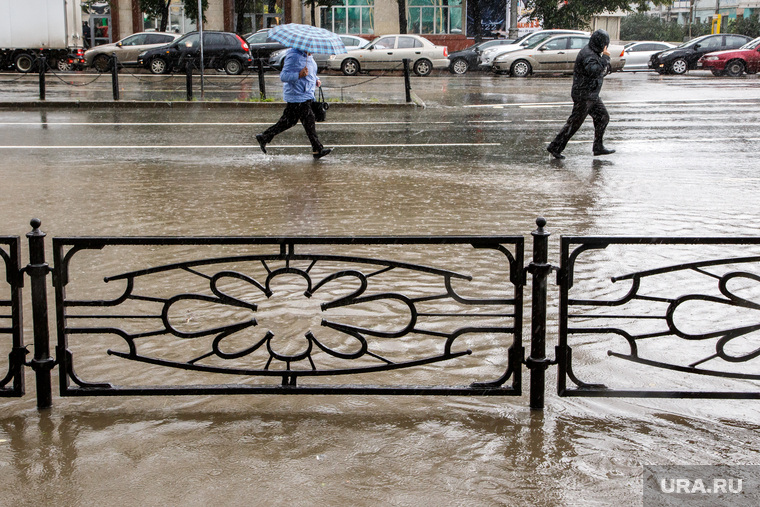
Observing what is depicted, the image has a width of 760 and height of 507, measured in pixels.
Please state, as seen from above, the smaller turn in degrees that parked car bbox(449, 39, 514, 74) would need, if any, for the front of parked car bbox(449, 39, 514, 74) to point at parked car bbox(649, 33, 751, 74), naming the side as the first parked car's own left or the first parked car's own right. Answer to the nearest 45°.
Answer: approximately 180°

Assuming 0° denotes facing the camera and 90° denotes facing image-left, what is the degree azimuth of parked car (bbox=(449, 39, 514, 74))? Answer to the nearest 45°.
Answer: approximately 90°

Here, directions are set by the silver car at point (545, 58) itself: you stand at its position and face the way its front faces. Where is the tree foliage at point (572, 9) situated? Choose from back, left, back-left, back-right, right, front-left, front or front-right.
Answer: right

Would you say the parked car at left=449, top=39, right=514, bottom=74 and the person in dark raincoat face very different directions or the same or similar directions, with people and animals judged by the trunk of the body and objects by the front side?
very different directions

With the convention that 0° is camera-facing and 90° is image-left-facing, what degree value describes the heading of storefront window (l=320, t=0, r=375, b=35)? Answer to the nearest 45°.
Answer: approximately 0°

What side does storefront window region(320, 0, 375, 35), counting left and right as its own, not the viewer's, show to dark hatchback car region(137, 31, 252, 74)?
front

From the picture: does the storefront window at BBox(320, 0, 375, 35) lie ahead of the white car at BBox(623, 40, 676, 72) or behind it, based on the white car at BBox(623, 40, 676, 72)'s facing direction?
ahead

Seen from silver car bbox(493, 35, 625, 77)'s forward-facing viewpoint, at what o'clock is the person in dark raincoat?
The person in dark raincoat is roughly at 9 o'clock from the silver car.

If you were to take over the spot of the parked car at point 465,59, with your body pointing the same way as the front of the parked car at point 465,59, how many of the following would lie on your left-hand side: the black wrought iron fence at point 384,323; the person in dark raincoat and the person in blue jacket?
3

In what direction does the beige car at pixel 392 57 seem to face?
to the viewer's left
